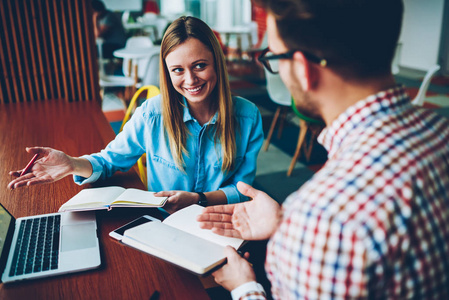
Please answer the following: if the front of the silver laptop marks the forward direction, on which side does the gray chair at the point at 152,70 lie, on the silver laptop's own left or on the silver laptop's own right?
on the silver laptop's own left

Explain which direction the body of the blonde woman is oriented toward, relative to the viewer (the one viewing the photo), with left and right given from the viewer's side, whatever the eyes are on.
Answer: facing the viewer

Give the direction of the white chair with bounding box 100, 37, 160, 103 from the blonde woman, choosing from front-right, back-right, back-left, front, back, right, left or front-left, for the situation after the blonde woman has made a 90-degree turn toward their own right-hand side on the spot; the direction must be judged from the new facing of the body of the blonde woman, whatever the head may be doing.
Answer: right

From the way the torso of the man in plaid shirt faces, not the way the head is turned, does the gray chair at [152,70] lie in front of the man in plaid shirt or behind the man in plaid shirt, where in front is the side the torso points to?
in front

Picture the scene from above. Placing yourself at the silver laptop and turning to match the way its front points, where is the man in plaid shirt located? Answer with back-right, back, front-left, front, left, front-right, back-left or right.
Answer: front-right

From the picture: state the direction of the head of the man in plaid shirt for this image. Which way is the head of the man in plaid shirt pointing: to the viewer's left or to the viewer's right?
to the viewer's left

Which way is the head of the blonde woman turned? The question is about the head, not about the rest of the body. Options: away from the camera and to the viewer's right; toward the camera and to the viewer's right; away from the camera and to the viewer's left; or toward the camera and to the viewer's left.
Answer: toward the camera and to the viewer's right
